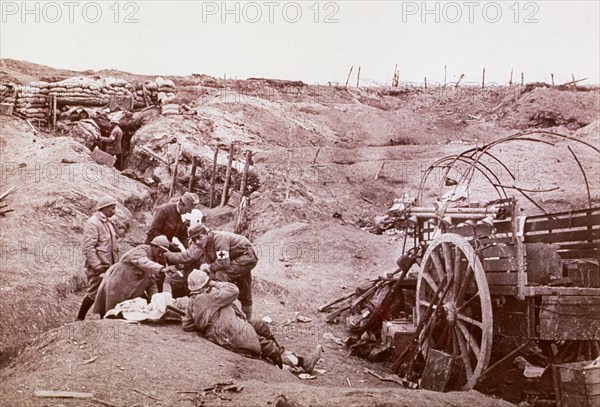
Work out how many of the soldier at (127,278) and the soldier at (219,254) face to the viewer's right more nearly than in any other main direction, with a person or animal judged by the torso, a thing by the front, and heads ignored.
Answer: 1

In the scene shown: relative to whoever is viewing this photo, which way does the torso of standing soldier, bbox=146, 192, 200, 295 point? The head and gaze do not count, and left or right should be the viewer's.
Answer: facing the viewer and to the right of the viewer

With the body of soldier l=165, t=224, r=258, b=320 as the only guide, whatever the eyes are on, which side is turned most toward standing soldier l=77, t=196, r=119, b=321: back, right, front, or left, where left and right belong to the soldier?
front

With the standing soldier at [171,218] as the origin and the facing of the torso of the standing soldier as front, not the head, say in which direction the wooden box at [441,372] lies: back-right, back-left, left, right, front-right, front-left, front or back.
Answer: front

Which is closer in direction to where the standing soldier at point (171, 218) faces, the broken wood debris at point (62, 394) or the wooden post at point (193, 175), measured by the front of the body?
the broken wood debris

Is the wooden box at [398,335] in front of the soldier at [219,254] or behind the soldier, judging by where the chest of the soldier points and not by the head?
behind

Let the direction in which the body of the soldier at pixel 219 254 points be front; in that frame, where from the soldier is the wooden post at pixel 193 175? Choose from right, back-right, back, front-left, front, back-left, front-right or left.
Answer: right

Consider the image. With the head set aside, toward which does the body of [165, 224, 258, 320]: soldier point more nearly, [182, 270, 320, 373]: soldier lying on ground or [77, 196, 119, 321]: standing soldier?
the standing soldier

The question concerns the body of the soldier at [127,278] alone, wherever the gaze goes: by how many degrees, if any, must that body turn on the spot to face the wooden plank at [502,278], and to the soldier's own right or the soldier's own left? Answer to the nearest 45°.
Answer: approximately 45° to the soldier's own right

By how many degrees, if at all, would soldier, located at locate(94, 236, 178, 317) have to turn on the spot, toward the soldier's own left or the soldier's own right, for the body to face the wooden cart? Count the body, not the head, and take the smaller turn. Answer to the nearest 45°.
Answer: approximately 45° to the soldier's own right

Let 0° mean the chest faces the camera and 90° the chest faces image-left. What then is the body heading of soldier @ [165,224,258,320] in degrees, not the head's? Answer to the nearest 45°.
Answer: approximately 90°

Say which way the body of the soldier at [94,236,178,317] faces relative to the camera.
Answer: to the viewer's right

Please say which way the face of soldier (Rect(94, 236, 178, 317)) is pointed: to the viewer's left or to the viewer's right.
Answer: to the viewer's right

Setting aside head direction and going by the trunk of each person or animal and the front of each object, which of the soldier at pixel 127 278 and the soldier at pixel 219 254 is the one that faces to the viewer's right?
the soldier at pixel 127 278

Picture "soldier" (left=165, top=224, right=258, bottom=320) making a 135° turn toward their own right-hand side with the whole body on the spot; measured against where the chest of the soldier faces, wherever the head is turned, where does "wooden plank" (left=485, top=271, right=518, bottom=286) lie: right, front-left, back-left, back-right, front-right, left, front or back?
right

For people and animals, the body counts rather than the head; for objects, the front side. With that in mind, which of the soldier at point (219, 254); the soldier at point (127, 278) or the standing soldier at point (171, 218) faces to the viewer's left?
the soldier at point (219, 254)
